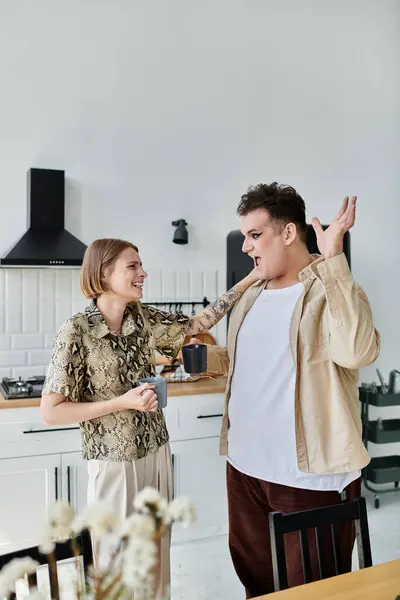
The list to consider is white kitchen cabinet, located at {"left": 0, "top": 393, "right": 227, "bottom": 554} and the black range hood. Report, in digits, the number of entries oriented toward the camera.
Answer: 2

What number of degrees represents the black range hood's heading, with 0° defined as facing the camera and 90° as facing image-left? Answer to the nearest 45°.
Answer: approximately 0°

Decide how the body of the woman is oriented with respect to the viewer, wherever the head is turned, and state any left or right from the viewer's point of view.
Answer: facing the viewer and to the right of the viewer

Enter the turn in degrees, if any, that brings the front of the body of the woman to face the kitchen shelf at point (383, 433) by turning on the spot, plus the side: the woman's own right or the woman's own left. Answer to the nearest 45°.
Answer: approximately 90° to the woman's own left

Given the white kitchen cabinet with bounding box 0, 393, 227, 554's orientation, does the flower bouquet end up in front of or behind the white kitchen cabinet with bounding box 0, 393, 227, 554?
in front

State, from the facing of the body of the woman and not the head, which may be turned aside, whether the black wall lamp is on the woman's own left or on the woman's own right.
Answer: on the woman's own left

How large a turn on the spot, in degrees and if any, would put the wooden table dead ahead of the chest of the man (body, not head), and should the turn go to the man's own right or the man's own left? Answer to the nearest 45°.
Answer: approximately 45° to the man's own left

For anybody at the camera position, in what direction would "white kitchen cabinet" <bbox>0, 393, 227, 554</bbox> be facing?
facing the viewer

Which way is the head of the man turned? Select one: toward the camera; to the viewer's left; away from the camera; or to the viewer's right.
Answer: to the viewer's left

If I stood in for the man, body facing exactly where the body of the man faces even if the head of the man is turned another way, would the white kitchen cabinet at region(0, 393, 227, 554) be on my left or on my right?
on my right
